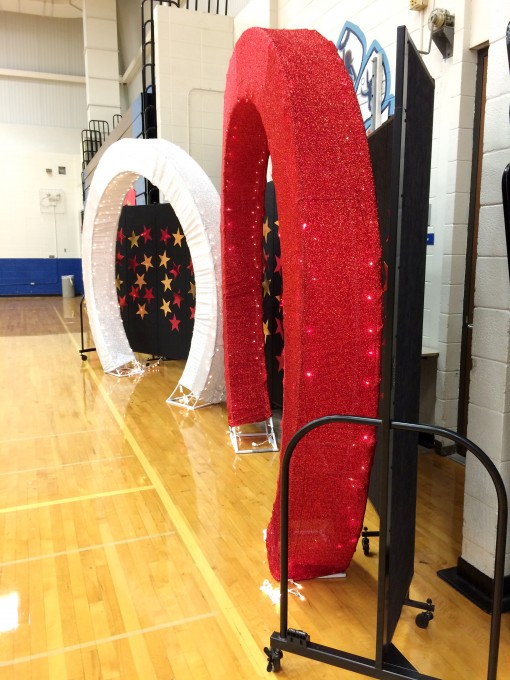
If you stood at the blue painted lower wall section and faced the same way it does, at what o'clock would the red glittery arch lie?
The red glittery arch is roughly at 12 o'clock from the blue painted lower wall section.

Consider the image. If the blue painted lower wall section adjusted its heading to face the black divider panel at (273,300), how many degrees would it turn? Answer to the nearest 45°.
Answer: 0° — it already faces it

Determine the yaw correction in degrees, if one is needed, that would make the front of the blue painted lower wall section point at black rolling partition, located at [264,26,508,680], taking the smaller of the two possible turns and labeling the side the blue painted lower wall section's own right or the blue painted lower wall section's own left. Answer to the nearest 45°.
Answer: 0° — it already faces it

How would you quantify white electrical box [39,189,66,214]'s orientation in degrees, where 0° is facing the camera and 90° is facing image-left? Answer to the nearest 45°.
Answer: approximately 0°

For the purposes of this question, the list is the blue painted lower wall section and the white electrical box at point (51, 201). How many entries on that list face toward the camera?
2
